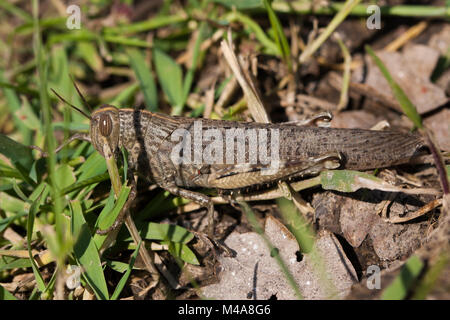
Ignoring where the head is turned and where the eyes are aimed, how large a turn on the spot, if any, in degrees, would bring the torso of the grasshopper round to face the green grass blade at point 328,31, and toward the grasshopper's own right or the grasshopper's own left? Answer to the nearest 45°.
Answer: approximately 135° to the grasshopper's own right

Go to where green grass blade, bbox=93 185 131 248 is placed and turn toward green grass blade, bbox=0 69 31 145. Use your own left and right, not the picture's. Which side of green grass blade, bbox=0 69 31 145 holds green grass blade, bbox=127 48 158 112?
right

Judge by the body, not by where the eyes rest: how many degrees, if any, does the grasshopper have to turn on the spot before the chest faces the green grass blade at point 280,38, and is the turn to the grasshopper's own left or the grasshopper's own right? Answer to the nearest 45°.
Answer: approximately 135° to the grasshopper's own right

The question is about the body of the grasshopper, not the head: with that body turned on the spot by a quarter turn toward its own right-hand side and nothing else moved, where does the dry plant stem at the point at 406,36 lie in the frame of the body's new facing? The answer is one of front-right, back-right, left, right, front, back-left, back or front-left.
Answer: front-right

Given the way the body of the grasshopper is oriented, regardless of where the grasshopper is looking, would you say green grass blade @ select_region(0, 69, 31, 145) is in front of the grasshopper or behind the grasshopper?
in front

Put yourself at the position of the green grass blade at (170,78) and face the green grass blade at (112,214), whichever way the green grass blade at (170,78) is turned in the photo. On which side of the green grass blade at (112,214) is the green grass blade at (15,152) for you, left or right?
right

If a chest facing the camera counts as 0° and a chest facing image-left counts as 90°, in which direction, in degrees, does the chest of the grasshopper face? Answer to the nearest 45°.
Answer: approximately 90°

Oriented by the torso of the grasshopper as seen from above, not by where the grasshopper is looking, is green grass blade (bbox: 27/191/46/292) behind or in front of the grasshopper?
in front
